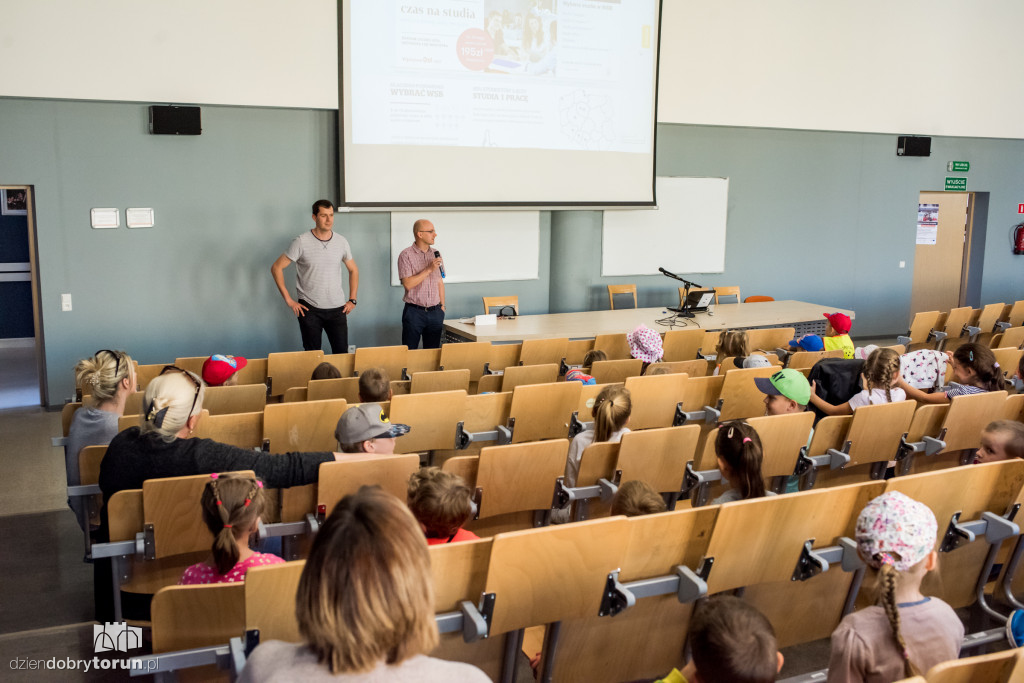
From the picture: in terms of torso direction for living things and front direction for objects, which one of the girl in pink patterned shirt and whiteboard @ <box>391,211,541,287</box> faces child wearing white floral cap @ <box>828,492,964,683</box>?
the whiteboard

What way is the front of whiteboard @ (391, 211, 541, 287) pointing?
toward the camera

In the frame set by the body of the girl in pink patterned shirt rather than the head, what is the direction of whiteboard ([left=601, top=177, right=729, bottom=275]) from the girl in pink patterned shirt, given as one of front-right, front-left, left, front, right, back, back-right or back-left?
front-right

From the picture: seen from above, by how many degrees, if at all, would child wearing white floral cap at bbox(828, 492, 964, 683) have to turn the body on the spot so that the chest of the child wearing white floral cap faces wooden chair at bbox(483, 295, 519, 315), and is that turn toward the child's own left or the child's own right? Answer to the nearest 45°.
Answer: approximately 45° to the child's own left

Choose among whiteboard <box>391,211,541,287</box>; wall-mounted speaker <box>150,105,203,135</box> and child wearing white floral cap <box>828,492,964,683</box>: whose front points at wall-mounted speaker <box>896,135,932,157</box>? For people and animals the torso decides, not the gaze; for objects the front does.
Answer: the child wearing white floral cap

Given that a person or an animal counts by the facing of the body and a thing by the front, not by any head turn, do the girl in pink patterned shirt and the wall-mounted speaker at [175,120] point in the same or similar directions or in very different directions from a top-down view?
very different directions

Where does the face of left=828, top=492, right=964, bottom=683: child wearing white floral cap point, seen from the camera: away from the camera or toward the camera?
away from the camera

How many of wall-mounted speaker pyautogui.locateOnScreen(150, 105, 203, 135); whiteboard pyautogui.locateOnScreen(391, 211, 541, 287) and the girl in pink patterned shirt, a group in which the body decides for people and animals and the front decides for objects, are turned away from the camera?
1

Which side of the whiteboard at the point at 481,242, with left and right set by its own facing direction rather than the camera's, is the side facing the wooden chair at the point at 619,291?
left

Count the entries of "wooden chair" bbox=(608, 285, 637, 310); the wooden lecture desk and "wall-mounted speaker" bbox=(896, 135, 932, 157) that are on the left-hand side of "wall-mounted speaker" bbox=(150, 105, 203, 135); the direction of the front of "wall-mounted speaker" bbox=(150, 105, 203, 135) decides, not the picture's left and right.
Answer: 3

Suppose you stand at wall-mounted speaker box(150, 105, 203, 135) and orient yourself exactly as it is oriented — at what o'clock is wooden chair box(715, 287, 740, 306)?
The wooden chair is roughly at 9 o'clock from the wall-mounted speaker.

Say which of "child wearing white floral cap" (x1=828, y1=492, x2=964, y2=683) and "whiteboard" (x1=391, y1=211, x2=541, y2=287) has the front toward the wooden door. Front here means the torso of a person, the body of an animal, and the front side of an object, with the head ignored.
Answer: the child wearing white floral cap

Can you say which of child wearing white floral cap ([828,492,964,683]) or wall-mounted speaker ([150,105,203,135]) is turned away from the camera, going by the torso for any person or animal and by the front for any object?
the child wearing white floral cap

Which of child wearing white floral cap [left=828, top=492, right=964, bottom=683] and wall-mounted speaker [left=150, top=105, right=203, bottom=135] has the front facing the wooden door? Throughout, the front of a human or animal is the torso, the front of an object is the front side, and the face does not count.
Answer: the child wearing white floral cap

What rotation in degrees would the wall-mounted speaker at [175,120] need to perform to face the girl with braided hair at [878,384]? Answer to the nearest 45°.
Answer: approximately 45° to its left

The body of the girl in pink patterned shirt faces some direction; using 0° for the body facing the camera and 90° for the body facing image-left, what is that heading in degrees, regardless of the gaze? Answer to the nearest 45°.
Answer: approximately 180°

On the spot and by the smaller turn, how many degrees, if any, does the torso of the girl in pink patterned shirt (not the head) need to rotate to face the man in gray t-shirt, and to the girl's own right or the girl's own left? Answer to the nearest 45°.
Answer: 0° — they already face them

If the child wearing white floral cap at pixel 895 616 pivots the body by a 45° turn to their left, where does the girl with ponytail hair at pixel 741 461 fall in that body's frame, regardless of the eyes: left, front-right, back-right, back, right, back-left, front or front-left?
front

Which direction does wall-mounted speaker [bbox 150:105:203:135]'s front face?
toward the camera

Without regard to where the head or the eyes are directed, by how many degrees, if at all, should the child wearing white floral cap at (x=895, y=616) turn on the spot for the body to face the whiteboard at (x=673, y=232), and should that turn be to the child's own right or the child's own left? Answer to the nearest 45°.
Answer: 0° — they already face it

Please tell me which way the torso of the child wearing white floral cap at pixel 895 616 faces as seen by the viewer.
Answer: away from the camera
